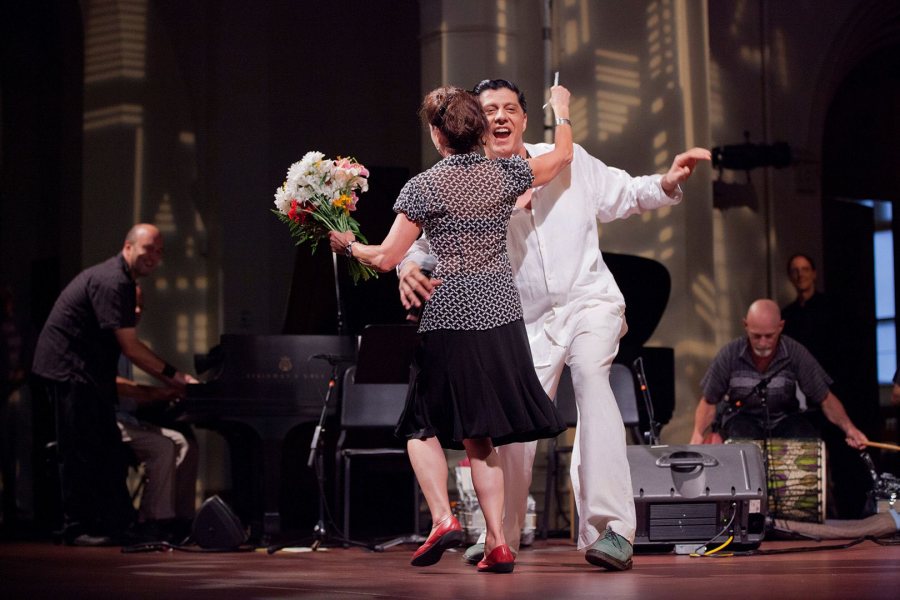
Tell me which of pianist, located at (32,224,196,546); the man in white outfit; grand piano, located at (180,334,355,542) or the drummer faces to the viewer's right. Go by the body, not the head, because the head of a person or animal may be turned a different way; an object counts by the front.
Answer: the pianist

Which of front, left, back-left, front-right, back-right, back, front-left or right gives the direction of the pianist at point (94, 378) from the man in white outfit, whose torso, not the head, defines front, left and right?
back-right

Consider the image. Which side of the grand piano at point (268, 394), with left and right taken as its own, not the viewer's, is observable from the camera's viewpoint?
left

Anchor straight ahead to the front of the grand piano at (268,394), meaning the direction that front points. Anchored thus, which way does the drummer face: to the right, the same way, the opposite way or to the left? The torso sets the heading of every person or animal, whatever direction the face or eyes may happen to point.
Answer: to the left

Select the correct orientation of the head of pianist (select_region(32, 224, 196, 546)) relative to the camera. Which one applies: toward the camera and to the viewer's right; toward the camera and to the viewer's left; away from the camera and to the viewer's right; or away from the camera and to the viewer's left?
toward the camera and to the viewer's right

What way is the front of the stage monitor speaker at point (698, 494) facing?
away from the camera

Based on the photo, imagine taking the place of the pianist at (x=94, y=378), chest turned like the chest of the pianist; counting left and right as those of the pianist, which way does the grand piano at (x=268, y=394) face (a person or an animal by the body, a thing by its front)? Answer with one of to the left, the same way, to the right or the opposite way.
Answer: the opposite way

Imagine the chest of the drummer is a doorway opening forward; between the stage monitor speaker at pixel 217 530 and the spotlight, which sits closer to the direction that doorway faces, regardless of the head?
the stage monitor speaker

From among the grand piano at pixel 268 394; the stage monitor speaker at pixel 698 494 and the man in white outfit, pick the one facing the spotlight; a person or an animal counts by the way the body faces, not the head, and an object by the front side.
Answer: the stage monitor speaker

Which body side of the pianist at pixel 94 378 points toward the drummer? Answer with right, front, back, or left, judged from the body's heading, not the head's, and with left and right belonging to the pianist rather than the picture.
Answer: front

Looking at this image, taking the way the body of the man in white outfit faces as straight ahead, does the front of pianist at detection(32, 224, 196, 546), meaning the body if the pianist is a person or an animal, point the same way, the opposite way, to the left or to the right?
to the left

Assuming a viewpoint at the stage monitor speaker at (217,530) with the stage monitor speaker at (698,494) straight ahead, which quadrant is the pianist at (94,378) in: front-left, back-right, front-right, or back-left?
back-left
